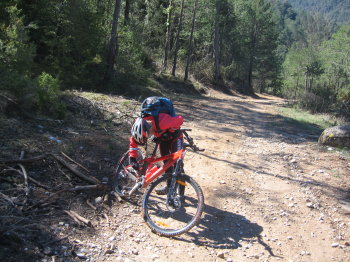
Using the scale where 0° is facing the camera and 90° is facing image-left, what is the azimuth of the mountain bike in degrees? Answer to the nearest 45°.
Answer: approximately 315°

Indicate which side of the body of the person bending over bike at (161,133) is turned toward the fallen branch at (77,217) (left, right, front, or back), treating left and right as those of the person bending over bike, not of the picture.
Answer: front

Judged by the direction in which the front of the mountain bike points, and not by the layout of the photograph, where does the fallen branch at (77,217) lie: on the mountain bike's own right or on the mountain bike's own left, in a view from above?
on the mountain bike's own right

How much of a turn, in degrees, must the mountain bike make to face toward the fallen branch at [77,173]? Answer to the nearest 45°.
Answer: approximately 180°

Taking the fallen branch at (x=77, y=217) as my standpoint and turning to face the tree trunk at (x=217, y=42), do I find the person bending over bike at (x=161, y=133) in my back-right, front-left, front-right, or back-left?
front-right

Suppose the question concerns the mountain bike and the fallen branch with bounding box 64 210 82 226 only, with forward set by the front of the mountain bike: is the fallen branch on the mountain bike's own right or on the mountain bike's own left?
on the mountain bike's own right

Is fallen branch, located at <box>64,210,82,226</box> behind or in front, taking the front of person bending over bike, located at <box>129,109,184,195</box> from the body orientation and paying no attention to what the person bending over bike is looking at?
in front

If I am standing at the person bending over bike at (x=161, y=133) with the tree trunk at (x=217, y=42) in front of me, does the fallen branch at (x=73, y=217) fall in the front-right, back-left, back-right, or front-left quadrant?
back-left

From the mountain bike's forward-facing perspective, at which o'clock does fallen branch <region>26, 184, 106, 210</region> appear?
The fallen branch is roughly at 5 o'clock from the mountain bike.

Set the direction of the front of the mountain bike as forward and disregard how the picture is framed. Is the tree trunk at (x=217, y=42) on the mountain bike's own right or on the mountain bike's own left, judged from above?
on the mountain bike's own left

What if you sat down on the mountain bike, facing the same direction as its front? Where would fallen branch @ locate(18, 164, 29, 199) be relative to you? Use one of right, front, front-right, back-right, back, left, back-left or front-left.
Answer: back-right

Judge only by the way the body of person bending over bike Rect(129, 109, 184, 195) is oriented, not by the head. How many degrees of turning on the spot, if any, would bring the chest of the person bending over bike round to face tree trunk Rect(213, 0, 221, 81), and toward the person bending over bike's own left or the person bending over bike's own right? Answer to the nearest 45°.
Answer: approximately 135° to the person bending over bike's own right

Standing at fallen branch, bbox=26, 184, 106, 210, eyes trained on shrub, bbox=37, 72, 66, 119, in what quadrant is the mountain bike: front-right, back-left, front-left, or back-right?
back-right

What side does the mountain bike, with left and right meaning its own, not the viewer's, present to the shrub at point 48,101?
back
